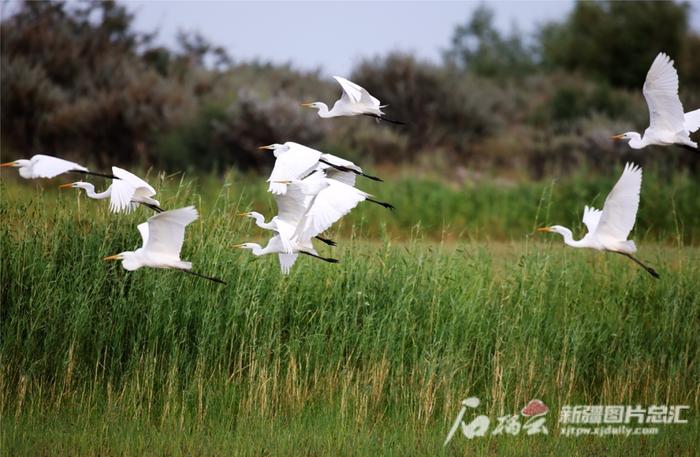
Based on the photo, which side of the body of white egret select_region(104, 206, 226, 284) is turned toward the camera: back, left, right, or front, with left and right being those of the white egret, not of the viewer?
left

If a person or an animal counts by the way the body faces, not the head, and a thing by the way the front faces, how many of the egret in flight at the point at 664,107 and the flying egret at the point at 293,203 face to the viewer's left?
2

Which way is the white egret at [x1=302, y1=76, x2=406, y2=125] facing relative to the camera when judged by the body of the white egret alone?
to the viewer's left

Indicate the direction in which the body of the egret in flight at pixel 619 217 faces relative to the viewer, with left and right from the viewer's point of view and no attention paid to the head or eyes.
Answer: facing to the left of the viewer

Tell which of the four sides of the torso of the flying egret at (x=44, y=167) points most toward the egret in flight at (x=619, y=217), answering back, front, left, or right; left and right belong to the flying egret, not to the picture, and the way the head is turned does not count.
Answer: back

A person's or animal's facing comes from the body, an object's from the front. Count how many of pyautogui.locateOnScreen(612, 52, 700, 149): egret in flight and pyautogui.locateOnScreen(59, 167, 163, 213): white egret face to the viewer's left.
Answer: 2

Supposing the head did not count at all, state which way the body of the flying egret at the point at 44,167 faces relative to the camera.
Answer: to the viewer's left

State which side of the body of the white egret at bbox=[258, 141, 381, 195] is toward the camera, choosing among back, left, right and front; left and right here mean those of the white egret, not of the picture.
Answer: left

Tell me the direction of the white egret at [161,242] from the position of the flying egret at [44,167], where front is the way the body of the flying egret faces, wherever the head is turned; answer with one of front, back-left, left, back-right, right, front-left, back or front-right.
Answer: back

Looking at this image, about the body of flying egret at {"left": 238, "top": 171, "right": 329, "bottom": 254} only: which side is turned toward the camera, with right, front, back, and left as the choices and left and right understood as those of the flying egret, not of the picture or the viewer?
left

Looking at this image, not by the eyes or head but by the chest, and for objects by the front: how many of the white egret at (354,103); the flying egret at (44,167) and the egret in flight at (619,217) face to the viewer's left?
3
